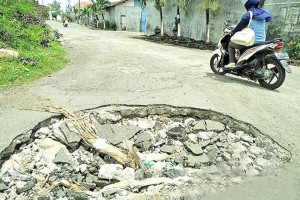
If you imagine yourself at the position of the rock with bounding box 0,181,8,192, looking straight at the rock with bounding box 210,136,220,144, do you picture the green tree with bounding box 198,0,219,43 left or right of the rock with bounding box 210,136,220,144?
left

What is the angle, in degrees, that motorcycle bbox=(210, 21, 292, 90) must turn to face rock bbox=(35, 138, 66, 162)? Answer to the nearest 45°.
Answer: approximately 90° to its left

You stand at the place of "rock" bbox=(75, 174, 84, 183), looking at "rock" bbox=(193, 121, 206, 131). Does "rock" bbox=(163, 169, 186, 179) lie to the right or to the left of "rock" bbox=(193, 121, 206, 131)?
right

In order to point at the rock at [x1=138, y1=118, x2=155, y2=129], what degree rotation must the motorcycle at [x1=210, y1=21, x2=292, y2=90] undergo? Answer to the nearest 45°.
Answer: approximately 90° to its left

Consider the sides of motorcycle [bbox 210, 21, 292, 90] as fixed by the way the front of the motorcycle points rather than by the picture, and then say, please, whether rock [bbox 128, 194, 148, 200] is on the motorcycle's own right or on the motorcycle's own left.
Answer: on the motorcycle's own left

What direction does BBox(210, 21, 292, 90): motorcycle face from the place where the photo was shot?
facing away from the viewer and to the left of the viewer

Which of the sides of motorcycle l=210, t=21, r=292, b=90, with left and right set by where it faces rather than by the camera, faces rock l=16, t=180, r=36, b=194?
left

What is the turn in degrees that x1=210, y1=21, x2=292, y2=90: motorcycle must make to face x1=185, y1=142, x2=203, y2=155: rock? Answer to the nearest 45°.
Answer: approximately 135° to its left

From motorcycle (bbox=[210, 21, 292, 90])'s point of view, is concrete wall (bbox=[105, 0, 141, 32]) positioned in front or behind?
in front

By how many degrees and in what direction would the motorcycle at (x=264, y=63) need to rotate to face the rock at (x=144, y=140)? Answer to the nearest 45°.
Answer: approximately 90° to its left
